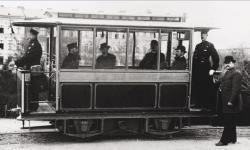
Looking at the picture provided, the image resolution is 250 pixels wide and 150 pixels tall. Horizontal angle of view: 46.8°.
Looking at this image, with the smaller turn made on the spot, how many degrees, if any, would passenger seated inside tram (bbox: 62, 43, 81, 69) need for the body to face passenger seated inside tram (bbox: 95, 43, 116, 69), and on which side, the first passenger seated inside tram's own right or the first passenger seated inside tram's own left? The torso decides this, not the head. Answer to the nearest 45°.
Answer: approximately 45° to the first passenger seated inside tram's own left

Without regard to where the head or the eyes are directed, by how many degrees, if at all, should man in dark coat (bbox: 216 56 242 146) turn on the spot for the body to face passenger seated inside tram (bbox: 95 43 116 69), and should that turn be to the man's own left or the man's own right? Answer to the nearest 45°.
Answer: approximately 45° to the man's own right

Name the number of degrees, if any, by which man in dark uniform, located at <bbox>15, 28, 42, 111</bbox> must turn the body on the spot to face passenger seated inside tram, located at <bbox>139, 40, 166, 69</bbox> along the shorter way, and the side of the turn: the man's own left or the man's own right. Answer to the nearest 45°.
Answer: approximately 135° to the man's own left

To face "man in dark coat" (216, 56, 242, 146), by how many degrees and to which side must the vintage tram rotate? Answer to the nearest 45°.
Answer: approximately 180°

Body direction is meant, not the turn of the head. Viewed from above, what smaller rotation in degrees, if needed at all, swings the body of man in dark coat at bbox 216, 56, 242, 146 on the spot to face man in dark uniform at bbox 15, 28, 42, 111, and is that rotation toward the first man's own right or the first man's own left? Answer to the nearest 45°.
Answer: approximately 45° to the first man's own right

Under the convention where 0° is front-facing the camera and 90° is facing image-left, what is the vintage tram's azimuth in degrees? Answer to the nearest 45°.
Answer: approximately 90°
